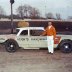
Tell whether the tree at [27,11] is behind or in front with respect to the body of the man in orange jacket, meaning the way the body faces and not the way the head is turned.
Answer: behind

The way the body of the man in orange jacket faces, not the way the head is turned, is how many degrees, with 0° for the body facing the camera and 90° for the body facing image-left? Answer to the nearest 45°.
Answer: approximately 0°
